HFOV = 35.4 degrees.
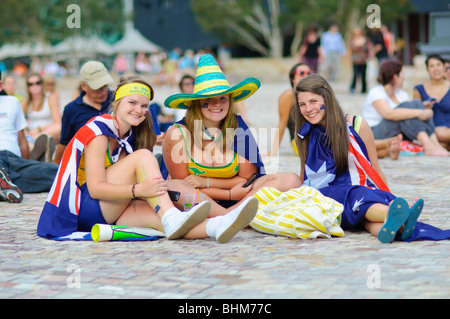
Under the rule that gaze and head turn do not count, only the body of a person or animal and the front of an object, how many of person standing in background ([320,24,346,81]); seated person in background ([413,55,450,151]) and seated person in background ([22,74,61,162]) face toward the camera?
3

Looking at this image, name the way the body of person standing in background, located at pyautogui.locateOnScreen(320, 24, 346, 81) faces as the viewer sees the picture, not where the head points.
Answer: toward the camera

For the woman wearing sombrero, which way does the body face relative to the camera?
toward the camera

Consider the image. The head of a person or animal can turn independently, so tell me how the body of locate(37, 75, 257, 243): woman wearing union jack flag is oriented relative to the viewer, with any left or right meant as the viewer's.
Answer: facing the viewer and to the right of the viewer

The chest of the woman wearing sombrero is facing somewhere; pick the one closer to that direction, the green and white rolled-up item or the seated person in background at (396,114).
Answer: the green and white rolled-up item

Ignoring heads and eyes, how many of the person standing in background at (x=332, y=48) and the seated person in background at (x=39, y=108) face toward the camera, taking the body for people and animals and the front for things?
2

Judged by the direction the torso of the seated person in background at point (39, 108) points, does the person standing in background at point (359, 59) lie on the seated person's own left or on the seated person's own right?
on the seated person's own left

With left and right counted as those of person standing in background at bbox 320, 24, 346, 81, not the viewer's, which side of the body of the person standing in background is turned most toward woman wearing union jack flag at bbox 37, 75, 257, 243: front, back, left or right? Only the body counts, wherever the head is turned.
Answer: front
